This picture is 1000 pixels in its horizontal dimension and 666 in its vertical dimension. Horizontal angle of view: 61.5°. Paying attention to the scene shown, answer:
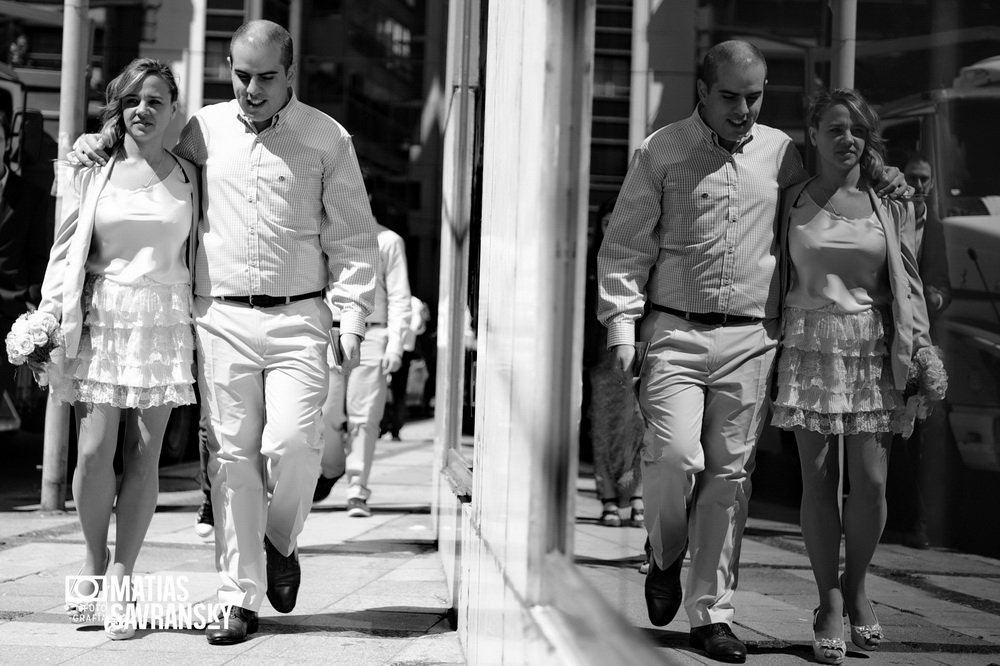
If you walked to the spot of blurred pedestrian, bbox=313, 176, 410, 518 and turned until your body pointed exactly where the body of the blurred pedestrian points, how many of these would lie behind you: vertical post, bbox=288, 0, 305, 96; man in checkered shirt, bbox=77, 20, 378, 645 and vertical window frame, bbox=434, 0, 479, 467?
1

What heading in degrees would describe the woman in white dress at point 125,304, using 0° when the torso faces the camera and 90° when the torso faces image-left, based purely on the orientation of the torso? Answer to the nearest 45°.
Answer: approximately 0°

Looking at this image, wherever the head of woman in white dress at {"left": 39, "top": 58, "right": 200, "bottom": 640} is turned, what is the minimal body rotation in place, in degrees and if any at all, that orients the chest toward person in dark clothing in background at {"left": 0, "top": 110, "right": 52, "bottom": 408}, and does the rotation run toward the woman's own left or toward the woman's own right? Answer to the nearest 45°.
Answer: approximately 180°
